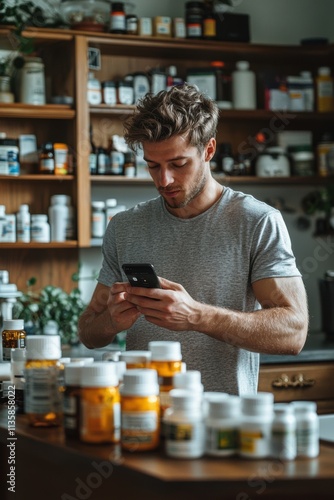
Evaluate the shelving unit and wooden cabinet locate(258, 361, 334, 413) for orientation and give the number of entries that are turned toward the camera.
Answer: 2

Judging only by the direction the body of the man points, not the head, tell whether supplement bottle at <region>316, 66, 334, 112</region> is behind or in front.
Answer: behind

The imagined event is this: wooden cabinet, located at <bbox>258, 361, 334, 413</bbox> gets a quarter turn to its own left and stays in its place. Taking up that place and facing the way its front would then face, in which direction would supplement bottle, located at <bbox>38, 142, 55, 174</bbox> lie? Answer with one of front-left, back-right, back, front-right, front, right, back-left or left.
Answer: back

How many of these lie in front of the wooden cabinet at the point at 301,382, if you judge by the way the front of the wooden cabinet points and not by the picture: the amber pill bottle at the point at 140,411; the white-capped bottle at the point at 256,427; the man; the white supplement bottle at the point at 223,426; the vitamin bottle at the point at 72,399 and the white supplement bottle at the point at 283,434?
6

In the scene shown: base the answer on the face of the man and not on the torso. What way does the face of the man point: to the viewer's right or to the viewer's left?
to the viewer's left

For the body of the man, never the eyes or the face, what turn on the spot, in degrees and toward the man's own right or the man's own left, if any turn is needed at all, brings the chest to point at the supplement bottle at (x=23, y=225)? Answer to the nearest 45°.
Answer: approximately 90° to the man's own right

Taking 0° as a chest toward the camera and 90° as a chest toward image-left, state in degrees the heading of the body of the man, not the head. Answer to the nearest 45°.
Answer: approximately 45°

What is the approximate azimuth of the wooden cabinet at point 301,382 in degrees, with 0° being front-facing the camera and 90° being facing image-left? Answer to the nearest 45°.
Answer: approximately 0°

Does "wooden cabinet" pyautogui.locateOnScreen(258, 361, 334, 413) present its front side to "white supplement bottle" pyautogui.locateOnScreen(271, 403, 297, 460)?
yes

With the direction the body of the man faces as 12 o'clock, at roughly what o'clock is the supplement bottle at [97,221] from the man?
The supplement bottle is roughly at 4 o'clock from the man.

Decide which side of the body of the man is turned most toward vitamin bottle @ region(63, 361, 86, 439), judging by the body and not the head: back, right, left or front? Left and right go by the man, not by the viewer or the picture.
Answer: front

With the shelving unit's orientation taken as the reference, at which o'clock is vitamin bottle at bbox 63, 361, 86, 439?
The vitamin bottle is roughly at 12 o'clock from the shelving unit.

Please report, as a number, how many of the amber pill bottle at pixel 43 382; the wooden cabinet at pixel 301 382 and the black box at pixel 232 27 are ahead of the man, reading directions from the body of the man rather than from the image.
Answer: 1
